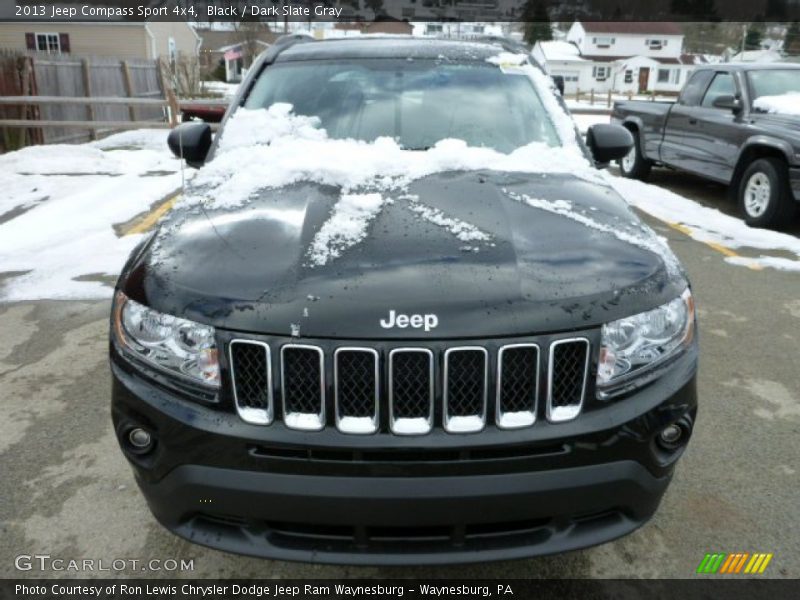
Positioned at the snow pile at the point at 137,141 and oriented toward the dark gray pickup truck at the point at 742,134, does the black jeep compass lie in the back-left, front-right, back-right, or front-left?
front-right

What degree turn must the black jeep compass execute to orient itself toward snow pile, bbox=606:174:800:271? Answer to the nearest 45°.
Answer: approximately 135° to its left

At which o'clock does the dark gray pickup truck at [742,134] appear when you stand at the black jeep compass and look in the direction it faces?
The dark gray pickup truck is roughly at 7 o'clock from the black jeep compass.

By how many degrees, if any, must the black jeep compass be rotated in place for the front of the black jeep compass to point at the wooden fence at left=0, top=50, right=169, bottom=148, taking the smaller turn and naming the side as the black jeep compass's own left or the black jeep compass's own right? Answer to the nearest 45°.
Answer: approximately 135° to the black jeep compass's own right

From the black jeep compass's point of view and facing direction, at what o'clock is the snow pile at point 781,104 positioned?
The snow pile is roughly at 7 o'clock from the black jeep compass.

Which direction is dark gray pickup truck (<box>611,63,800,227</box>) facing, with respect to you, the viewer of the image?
facing the viewer and to the right of the viewer

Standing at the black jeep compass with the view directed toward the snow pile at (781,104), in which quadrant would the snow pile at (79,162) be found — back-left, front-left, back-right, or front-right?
front-left

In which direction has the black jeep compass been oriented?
toward the camera

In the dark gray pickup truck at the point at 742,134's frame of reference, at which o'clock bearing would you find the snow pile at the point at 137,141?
The snow pile is roughly at 5 o'clock from the dark gray pickup truck.
